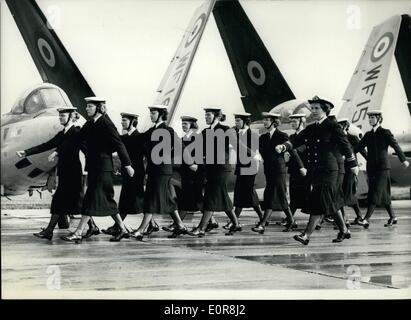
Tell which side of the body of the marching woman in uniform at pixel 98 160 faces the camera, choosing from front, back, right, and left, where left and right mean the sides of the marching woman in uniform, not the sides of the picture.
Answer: left

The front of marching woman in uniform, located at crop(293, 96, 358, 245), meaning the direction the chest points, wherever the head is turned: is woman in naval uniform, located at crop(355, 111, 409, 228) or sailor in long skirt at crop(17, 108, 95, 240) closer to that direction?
the sailor in long skirt

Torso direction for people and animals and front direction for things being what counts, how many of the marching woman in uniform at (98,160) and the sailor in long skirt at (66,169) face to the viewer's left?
2

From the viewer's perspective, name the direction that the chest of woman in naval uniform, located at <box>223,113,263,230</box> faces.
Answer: to the viewer's left

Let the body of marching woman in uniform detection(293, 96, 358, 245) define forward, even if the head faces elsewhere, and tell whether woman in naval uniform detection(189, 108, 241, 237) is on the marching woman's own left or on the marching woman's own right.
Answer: on the marching woman's own right

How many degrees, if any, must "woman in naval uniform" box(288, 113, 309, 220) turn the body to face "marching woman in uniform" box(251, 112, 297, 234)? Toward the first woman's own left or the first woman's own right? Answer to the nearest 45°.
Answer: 0° — they already face them

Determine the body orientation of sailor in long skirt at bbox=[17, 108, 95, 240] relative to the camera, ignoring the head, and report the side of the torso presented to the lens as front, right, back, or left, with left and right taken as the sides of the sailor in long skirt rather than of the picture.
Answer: left

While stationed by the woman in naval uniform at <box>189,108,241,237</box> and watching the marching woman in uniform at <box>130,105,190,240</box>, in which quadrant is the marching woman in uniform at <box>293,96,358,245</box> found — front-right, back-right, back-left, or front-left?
back-left

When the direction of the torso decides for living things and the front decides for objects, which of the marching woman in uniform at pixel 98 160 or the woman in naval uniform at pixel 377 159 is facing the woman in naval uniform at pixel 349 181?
the woman in naval uniform at pixel 377 159
